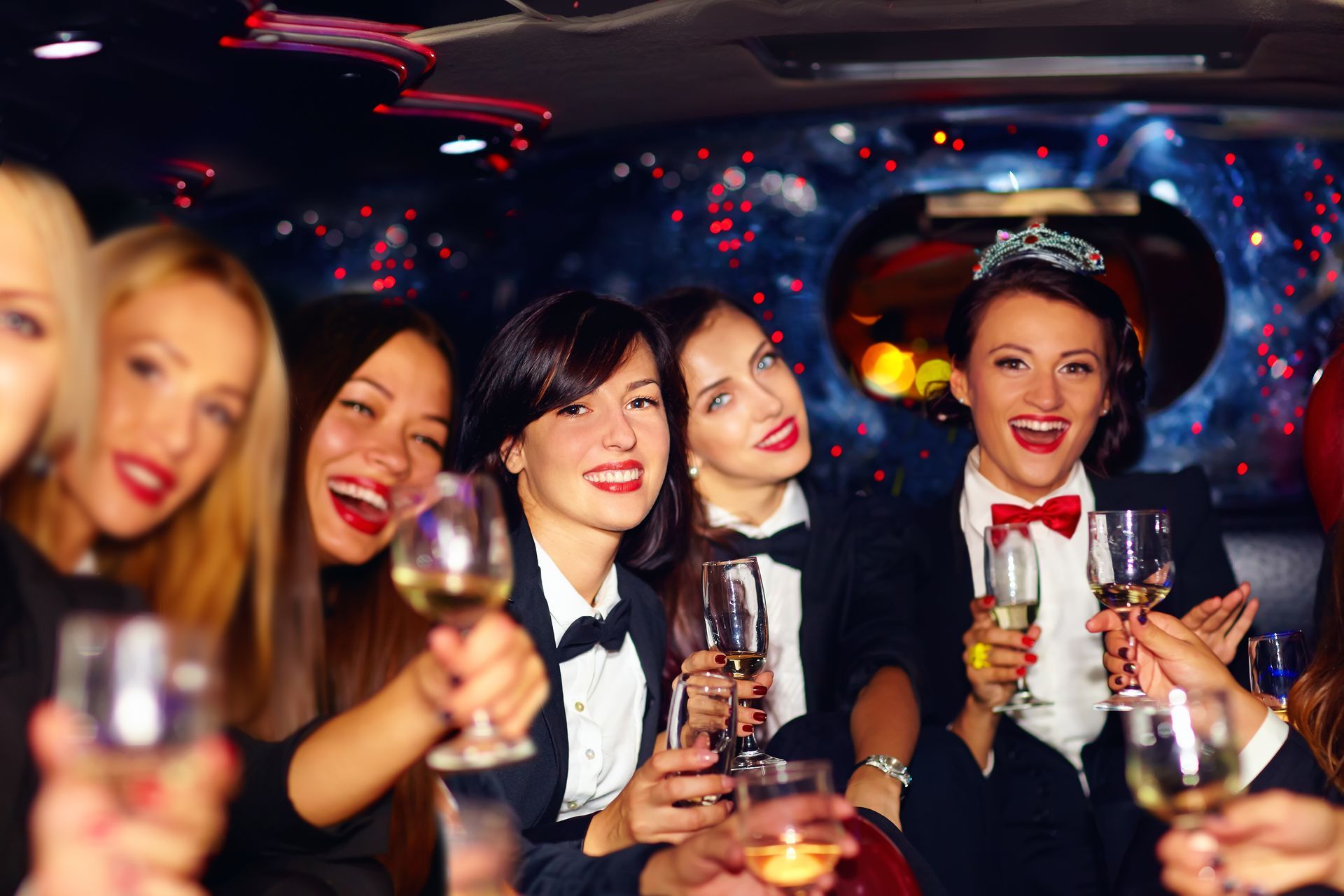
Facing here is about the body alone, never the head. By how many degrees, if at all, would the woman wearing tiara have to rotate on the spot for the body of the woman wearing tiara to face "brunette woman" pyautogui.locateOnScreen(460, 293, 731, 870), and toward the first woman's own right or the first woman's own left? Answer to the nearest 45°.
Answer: approximately 45° to the first woman's own right

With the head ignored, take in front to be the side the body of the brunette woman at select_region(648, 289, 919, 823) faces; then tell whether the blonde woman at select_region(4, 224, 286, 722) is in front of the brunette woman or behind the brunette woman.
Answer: in front

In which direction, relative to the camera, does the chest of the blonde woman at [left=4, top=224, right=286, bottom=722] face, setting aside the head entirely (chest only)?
toward the camera

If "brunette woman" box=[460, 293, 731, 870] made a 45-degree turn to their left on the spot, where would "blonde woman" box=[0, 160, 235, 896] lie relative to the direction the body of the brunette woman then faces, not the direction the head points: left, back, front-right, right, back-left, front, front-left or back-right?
back-right

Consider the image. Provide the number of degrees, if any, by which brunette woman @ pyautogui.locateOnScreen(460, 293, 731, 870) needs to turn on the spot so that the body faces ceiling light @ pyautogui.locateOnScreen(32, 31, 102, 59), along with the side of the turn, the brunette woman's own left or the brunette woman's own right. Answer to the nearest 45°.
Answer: approximately 90° to the brunette woman's own right

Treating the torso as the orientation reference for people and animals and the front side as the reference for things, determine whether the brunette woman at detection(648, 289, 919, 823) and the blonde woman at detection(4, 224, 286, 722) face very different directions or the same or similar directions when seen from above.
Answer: same or similar directions

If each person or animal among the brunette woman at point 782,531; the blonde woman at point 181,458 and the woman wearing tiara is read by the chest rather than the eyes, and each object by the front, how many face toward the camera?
3

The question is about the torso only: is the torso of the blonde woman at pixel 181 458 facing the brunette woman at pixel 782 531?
no

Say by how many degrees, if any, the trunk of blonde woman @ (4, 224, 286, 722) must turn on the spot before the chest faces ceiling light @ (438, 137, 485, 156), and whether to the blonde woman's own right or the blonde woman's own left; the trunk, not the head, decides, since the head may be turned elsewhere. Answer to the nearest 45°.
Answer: approximately 135° to the blonde woman's own left

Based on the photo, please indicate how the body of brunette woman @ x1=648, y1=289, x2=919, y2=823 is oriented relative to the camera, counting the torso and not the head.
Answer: toward the camera

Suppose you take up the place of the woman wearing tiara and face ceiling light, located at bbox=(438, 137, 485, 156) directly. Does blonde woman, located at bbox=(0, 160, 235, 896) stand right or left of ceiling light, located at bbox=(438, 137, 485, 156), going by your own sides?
left

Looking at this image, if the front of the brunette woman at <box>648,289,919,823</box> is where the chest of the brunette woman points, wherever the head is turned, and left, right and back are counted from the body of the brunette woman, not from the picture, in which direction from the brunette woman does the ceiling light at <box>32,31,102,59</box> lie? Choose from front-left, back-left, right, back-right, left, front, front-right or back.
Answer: front-right

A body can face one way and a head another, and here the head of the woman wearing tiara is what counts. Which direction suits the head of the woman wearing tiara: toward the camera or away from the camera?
toward the camera

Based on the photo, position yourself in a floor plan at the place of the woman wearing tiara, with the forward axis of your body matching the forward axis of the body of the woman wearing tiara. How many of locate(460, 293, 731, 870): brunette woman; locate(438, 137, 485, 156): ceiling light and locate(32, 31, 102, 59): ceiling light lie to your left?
0
